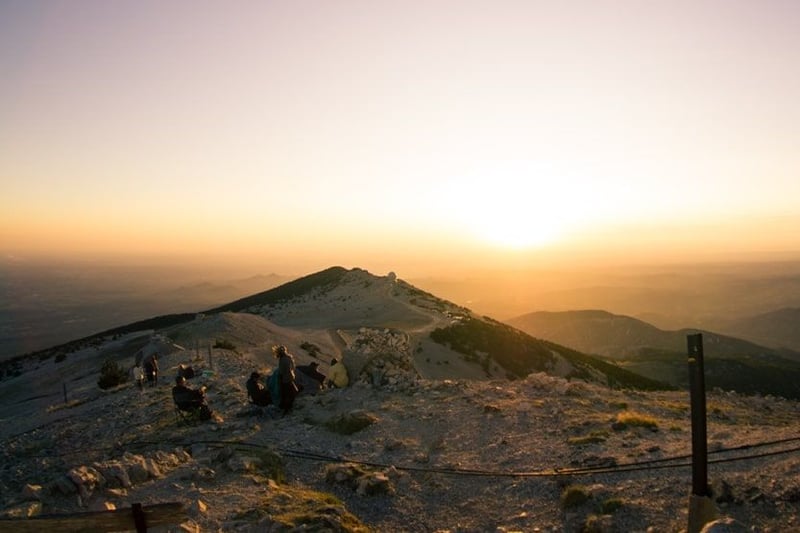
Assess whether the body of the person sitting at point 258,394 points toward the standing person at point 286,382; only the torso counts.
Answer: no

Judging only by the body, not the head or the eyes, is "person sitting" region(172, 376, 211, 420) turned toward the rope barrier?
no

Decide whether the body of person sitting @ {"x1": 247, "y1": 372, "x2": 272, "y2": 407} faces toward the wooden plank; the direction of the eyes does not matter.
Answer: no

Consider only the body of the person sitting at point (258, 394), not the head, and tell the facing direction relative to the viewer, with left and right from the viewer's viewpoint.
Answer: facing away from the viewer and to the right of the viewer

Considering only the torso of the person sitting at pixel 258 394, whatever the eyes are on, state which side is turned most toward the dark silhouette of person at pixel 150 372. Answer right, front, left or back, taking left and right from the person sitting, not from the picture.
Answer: left

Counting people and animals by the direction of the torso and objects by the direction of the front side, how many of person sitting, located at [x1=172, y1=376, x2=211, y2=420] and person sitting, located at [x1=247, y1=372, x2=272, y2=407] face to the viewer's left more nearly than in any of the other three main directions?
0

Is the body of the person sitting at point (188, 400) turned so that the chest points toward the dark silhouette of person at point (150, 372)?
no
